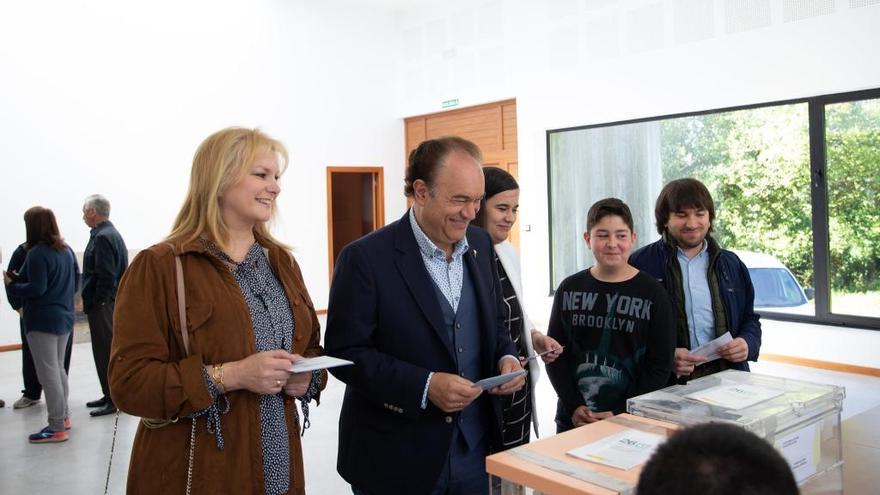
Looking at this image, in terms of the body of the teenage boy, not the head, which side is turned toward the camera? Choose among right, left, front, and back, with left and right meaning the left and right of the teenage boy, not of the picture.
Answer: front

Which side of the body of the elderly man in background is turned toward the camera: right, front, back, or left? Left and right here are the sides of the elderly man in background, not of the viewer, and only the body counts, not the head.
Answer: left

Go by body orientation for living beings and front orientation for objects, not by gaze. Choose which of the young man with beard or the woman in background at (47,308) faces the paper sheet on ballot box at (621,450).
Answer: the young man with beard

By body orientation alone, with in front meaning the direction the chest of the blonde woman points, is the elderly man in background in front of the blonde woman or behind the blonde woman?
behind

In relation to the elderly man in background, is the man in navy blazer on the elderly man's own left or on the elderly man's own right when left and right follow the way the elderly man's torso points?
on the elderly man's own left

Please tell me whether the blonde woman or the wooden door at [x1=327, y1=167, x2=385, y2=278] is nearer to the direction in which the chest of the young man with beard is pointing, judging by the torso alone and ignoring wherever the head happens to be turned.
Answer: the blonde woman

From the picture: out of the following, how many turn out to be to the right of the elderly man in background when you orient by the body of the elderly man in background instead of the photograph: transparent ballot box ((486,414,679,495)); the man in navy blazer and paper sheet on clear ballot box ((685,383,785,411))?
0

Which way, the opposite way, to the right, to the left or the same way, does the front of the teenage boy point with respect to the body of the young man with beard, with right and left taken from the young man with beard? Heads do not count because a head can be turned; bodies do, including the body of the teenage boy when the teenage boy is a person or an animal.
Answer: the same way

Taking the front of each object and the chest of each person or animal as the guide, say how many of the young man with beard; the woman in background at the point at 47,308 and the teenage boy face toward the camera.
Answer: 2

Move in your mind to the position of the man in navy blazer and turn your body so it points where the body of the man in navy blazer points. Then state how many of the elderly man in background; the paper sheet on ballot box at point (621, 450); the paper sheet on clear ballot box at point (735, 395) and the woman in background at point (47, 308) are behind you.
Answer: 2

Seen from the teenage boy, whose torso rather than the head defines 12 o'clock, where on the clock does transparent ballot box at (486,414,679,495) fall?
The transparent ballot box is roughly at 12 o'clock from the teenage boy.

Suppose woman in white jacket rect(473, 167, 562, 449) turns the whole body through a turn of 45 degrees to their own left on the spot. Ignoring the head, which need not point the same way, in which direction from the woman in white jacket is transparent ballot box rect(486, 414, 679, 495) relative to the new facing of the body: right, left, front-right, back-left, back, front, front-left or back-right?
right

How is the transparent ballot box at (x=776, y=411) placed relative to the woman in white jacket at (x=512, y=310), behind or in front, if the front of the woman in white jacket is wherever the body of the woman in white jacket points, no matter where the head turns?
in front

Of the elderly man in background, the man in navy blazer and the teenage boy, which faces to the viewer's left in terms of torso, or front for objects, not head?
the elderly man in background

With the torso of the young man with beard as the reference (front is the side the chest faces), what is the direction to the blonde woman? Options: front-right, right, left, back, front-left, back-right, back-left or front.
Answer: front-right

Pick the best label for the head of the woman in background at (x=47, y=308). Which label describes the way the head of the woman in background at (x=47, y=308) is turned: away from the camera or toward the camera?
away from the camera

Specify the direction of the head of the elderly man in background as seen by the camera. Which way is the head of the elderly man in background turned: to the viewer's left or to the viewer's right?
to the viewer's left

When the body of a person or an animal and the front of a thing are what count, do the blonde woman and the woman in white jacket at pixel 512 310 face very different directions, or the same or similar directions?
same or similar directions

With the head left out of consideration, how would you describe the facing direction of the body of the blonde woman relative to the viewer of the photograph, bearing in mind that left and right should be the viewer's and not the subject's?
facing the viewer and to the right of the viewer

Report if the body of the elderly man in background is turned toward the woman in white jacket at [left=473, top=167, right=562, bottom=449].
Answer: no

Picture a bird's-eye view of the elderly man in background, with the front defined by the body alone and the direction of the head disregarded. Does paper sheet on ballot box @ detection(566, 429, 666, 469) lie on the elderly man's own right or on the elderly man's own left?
on the elderly man's own left

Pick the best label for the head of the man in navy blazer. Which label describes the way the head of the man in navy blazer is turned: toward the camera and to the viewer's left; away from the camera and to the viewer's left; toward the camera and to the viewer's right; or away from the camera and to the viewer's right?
toward the camera and to the viewer's right

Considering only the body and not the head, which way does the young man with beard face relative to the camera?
toward the camera
